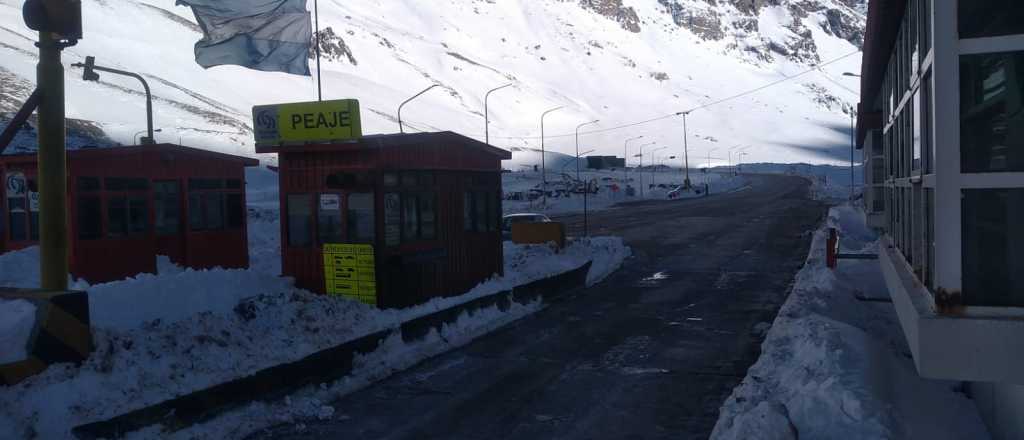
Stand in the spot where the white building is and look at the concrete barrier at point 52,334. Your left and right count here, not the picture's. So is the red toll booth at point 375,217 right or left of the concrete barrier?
right

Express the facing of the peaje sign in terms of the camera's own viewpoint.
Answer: facing the viewer
